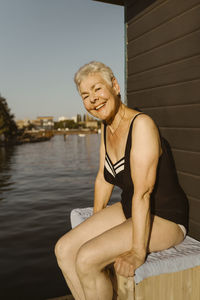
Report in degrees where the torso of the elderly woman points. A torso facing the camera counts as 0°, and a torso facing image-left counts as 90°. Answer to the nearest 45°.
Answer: approximately 45°
